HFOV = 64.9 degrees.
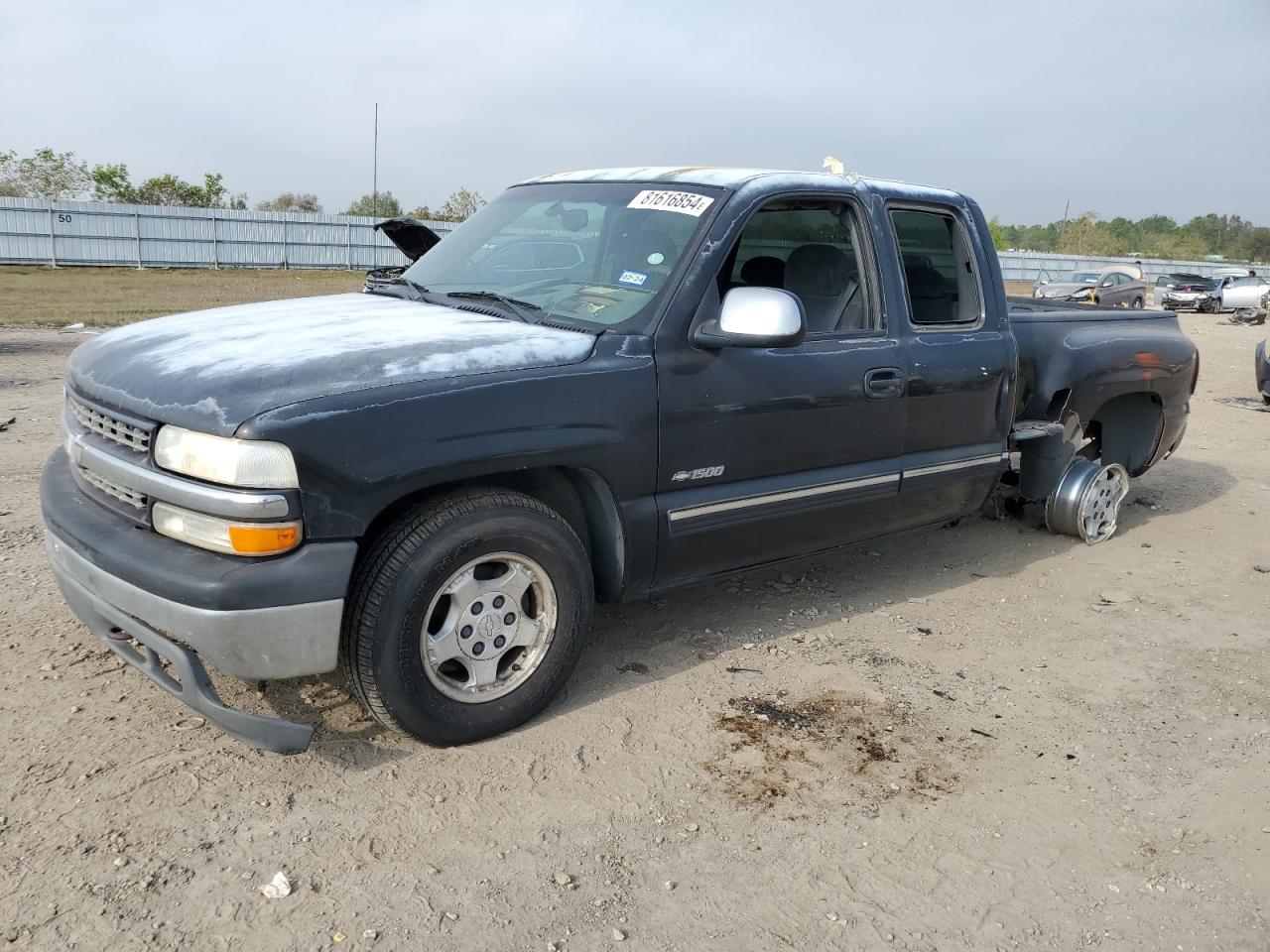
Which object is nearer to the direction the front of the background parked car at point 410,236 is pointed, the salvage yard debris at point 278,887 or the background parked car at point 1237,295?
the salvage yard debris

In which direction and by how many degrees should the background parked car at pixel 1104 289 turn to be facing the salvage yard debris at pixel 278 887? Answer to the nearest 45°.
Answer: approximately 45° to its left

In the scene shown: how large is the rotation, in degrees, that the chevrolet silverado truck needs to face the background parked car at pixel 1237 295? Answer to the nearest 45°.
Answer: approximately 180°

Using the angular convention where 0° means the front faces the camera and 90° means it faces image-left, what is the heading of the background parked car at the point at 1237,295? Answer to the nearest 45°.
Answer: approximately 45°

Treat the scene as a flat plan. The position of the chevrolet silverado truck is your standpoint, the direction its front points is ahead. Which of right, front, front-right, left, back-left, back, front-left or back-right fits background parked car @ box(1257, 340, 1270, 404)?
back

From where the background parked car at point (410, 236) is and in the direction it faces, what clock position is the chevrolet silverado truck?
The chevrolet silverado truck is roughly at 10 o'clock from the background parked car.

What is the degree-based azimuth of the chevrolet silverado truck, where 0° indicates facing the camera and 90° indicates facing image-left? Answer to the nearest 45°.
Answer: approximately 45°
